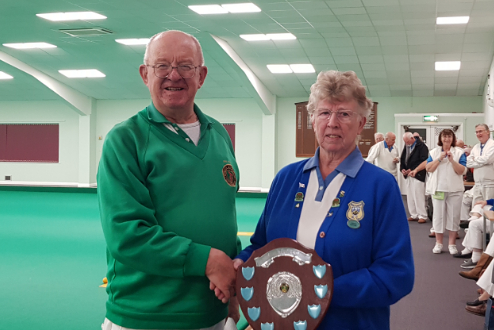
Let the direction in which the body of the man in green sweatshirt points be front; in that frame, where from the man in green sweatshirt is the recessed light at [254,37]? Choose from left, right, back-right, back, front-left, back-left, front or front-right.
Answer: back-left

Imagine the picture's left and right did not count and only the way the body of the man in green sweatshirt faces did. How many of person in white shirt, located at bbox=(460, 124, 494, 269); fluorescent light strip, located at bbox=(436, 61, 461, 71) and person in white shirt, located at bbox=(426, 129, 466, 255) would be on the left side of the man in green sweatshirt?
3

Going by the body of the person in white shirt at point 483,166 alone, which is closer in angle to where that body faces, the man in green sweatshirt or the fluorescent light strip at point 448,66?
the man in green sweatshirt

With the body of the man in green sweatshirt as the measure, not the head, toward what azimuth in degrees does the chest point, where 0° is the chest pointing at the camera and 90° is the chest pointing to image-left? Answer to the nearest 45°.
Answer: approximately 315°

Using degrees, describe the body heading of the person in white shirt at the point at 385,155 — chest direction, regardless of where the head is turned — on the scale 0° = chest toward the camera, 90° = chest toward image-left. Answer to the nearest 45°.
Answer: approximately 315°

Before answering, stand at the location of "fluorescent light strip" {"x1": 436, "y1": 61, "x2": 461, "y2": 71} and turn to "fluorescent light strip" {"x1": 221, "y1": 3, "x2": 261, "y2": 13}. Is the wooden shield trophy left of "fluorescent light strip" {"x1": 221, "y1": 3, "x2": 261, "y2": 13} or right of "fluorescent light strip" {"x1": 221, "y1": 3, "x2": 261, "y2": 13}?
left

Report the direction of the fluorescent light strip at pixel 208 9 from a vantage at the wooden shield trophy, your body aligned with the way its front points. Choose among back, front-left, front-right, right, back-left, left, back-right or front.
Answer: back

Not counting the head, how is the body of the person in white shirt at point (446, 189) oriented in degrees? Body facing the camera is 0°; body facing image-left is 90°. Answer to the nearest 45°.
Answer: approximately 0°
